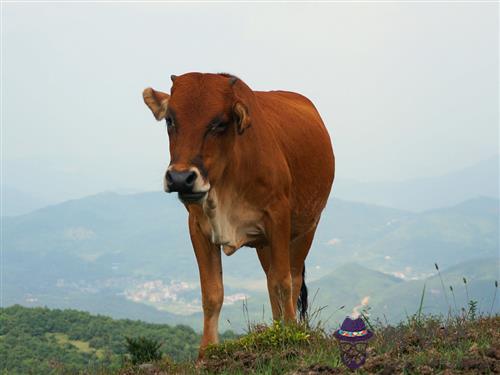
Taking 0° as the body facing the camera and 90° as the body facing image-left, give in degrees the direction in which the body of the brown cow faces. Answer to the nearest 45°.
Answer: approximately 45°
